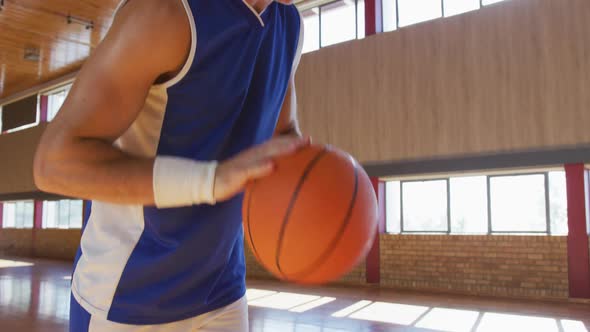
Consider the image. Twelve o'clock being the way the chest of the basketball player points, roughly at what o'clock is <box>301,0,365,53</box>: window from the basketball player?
The window is roughly at 8 o'clock from the basketball player.

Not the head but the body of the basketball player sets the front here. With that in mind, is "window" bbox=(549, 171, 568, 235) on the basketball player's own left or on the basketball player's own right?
on the basketball player's own left

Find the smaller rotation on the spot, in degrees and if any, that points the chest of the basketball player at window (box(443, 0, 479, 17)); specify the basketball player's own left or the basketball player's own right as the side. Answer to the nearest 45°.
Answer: approximately 90° to the basketball player's own left

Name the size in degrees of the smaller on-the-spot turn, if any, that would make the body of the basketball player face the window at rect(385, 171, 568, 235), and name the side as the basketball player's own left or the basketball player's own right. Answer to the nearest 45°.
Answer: approximately 90° to the basketball player's own left

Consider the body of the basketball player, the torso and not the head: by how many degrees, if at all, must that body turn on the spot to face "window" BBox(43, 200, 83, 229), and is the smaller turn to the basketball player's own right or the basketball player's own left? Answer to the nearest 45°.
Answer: approximately 135° to the basketball player's own left

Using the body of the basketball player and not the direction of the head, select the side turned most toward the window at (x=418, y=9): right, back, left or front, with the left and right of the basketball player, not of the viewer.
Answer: left

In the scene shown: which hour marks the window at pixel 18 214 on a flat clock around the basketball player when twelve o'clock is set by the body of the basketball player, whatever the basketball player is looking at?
The window is roughly at 7 o'clock from the basketball player.

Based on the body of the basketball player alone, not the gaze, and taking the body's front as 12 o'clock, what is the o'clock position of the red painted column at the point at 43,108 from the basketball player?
The red painted column is roughly at 7 o'clock from the basketball player.

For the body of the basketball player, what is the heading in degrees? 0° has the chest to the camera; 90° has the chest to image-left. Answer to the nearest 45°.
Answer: approximately 315°

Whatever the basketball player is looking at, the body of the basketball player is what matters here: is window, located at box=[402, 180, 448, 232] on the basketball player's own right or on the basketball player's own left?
on the basketball player's own left

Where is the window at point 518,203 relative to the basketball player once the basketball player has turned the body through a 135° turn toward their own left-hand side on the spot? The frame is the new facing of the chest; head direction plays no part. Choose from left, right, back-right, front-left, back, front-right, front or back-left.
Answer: front-right
